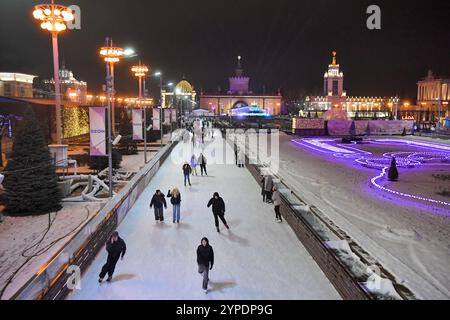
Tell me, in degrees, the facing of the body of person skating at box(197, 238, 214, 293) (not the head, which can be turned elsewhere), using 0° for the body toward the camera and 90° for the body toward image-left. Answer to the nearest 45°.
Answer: approximately 0°

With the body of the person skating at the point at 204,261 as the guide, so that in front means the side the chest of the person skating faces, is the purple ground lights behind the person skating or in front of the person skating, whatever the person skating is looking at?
behind

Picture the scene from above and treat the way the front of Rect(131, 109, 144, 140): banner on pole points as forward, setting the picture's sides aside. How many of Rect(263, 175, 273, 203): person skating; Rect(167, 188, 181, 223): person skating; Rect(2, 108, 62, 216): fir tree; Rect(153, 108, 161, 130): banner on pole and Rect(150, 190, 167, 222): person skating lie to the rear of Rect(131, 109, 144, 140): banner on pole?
1

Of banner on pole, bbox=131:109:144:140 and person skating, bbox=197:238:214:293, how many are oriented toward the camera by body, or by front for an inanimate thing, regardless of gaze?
2

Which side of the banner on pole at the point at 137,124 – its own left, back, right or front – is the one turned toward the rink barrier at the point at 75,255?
front

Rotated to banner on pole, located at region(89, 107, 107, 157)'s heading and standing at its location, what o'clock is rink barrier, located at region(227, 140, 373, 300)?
The rink barrier is roughly at 11 o'clock from the banner on pole.

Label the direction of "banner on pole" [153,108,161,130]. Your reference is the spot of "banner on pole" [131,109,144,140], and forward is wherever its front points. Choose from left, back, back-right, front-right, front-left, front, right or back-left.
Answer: back

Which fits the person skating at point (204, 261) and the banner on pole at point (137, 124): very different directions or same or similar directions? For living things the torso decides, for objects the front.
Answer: same or similar directions

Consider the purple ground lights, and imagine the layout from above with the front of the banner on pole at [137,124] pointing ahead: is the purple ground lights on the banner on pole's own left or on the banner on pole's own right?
on the banner on pole's own left

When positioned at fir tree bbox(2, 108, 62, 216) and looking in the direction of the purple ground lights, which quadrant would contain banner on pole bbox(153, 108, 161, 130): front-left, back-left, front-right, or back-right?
front-left

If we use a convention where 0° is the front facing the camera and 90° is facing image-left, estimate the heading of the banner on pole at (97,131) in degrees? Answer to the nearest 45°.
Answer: approximately 0°

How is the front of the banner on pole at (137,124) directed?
toward the camera

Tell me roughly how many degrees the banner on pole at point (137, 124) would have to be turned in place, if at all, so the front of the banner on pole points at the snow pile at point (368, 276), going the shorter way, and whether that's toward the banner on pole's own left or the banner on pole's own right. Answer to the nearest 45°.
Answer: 0° — it already faces it

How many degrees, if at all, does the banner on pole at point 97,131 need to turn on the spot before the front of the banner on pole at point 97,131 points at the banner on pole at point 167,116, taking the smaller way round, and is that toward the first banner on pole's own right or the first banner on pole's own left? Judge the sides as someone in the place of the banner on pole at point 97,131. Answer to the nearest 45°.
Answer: approximately 180°

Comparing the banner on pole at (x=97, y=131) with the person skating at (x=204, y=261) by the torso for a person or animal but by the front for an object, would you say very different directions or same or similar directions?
same or similar directions

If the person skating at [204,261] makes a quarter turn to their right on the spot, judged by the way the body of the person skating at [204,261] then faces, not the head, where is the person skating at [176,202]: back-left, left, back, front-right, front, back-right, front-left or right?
right

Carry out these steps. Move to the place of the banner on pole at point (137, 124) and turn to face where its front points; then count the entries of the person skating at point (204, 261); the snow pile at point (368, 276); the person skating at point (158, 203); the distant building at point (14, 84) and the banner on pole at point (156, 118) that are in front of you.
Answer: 3

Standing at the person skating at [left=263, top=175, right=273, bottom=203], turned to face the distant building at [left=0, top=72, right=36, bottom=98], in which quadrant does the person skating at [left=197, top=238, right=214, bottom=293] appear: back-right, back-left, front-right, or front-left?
back-left
